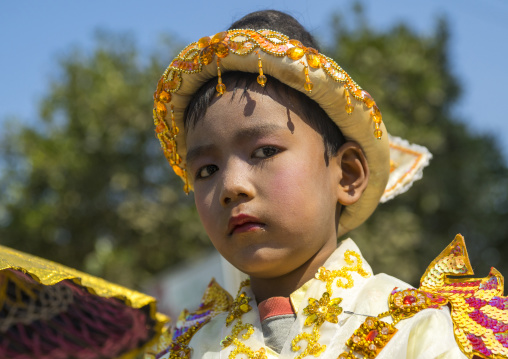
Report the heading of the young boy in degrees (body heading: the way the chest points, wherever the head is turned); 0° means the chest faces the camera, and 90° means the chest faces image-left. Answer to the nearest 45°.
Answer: approximately 45°
